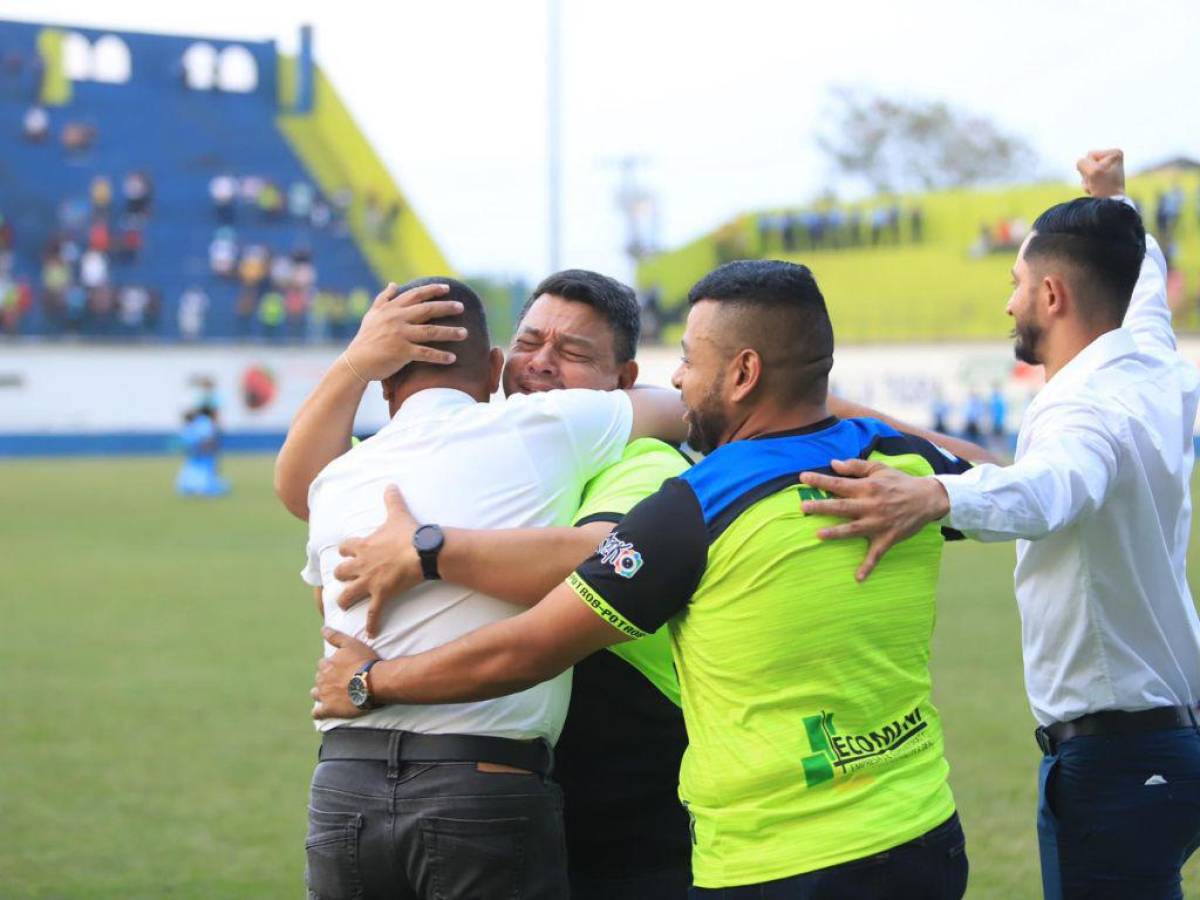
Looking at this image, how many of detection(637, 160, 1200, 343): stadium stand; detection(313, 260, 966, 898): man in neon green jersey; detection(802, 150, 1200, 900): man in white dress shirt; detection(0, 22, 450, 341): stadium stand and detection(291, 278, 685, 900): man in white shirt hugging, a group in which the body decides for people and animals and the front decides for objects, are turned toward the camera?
2

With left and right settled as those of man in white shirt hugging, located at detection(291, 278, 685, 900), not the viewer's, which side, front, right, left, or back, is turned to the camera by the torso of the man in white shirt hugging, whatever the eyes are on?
back

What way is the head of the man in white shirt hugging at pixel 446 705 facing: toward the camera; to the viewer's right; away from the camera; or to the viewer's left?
away from the camera

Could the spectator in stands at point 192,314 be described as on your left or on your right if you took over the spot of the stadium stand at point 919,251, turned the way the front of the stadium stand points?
on your right

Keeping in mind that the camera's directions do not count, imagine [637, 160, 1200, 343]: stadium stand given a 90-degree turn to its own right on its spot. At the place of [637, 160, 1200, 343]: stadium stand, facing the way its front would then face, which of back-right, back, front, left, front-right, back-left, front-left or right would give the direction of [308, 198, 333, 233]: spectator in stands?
front

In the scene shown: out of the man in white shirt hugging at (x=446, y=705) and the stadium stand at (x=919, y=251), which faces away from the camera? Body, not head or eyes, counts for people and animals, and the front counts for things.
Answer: the man in white shirt hugging

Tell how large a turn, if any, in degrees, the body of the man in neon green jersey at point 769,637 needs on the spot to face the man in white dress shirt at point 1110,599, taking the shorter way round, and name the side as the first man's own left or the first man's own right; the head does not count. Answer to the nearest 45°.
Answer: approximately 90° to the first man's own right

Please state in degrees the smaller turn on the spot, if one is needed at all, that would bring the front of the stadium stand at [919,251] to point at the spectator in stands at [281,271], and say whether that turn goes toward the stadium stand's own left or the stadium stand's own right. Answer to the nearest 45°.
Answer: approximately 90° to the stadium stand's own right

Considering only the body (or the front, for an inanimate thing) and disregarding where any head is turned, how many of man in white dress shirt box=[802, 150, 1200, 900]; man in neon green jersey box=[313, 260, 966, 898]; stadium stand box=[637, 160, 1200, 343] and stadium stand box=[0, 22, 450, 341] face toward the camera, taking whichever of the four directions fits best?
2

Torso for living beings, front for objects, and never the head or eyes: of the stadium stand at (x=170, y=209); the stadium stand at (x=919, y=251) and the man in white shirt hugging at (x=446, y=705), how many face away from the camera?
1

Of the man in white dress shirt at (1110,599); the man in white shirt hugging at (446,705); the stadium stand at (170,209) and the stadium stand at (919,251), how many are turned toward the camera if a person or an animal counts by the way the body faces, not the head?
2

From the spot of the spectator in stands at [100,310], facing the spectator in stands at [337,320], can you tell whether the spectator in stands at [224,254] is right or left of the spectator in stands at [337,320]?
left

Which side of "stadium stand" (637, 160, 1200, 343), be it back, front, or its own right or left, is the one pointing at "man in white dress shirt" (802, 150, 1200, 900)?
front

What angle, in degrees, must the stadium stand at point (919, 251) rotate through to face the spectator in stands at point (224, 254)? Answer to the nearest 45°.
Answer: approximately 90° to its right

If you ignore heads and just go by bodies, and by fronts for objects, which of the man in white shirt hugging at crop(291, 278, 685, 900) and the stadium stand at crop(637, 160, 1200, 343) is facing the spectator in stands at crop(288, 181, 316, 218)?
the man in white shirt hugging

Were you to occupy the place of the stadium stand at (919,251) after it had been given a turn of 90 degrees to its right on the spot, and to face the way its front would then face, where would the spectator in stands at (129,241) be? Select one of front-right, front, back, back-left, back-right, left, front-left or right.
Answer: front

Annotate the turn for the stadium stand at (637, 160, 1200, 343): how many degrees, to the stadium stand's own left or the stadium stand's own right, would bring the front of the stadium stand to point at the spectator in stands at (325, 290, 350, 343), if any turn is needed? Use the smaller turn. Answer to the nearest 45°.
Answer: approximately 90° to the stadium stand's own right
